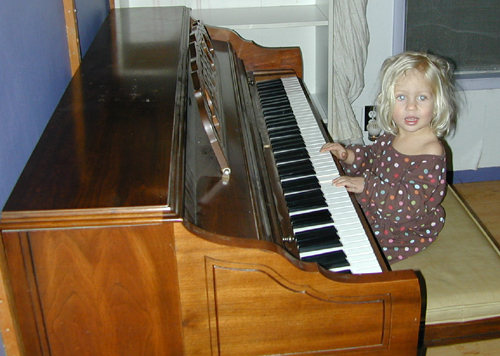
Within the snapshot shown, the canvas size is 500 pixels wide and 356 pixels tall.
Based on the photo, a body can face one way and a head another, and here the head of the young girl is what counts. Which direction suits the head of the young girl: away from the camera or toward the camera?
toward the camera

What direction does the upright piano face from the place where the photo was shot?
facing to the right of the viewer

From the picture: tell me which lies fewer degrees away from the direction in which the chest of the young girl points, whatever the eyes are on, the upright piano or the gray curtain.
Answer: the upright piano

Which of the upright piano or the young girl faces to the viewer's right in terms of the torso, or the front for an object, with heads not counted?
the upright piano

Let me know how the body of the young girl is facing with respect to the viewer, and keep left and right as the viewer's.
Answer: facing the viewer and to the left of the viewer

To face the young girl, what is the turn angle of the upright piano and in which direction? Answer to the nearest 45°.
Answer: approximately 45° to its left

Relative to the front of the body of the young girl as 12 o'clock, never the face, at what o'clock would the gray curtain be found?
The gray curtain is roughly at 4 o'clock from the young girl.

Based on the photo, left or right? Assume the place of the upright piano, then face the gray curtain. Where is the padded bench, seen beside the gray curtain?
right

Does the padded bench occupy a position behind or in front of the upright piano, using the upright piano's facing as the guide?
in front

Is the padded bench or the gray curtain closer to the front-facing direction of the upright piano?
the padded bench

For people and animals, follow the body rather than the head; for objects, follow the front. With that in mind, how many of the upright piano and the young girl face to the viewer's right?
1
